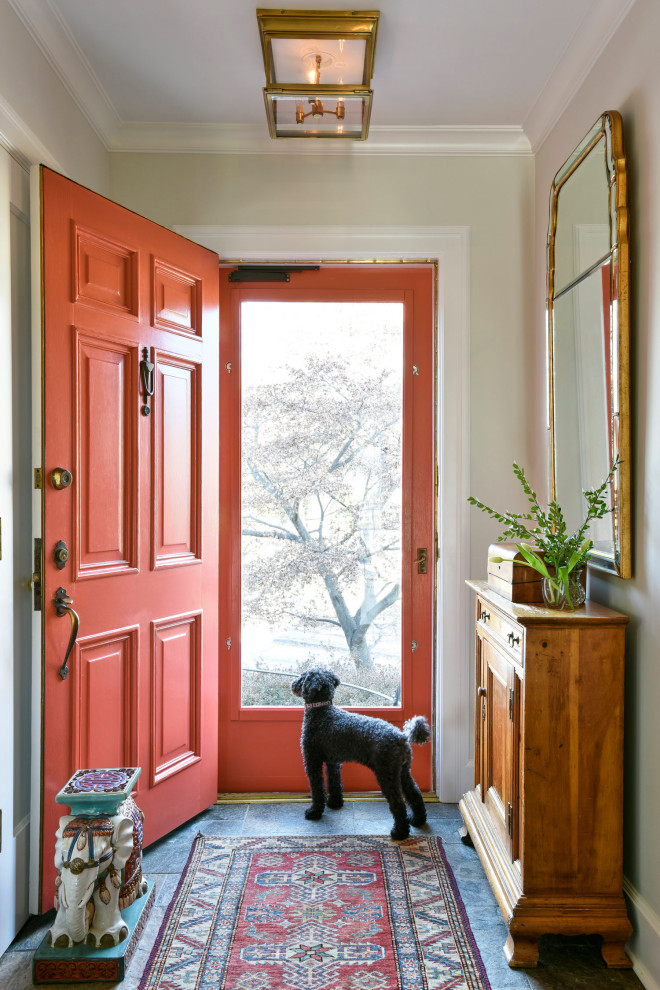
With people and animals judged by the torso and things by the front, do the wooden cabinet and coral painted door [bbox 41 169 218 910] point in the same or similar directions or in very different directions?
very different directions

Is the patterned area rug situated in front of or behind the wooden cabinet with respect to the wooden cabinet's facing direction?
in front

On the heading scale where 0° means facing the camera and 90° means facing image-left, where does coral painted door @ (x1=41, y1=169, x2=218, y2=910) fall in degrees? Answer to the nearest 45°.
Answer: approximately 315°

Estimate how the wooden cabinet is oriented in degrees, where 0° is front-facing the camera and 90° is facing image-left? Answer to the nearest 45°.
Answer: approximately 90°

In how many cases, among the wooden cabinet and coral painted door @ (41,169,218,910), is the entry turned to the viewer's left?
1

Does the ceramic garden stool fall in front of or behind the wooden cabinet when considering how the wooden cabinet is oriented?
in front

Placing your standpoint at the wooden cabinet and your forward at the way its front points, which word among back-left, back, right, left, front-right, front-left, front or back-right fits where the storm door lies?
front-right

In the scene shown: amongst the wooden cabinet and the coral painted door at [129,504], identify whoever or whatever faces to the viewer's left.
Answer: the wooden cabinet

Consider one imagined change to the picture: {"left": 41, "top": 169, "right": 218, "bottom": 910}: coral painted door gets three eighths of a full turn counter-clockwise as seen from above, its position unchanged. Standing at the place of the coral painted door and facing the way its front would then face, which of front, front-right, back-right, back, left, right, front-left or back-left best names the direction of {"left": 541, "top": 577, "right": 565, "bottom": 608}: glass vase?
back-right

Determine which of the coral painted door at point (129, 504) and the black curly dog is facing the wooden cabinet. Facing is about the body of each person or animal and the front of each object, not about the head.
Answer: the coral painted door

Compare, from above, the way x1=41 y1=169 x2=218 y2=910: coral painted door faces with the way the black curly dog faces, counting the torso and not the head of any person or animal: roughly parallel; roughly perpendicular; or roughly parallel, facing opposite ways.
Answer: roughly parallel, facing opposite ways

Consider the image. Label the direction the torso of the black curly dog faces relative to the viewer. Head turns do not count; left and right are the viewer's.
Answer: facing away from the viewer and to the left of the viewer
